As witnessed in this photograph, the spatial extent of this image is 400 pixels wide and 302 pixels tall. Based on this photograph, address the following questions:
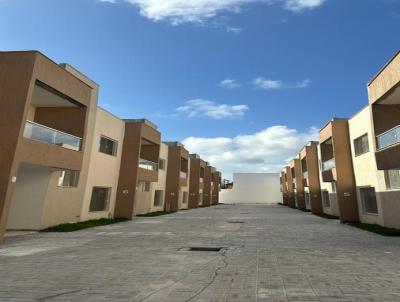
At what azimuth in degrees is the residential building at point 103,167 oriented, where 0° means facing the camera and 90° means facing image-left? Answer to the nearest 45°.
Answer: approximately 315°

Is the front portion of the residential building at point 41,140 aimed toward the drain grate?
yes

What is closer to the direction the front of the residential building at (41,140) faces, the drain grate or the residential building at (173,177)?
the drain grate

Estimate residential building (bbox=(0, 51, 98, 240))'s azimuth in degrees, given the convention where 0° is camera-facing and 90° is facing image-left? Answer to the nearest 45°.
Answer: approximately 315°

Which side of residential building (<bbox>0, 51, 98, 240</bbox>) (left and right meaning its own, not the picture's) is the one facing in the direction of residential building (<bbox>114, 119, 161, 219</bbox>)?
left

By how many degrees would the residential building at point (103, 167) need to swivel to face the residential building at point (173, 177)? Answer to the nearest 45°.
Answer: approximately 90° to its left

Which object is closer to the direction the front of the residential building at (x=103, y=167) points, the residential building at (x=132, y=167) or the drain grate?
the drain grate
